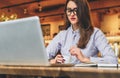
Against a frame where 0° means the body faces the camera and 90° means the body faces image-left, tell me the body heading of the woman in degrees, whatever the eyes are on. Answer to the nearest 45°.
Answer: approximately 45°

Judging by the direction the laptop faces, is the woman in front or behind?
in front

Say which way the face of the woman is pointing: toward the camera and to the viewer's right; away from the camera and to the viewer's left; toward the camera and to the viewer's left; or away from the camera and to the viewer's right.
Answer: toward the camera and to the viewer's left

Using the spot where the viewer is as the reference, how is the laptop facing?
facing away from the viewer and to the right of the viewer

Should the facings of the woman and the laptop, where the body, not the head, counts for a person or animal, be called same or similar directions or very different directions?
very different directions
